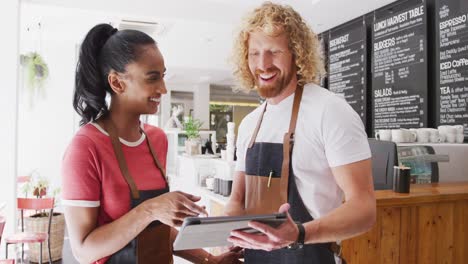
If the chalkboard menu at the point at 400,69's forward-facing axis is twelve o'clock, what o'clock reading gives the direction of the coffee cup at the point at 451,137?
The coffee cup is roughly at 10 o'clock from the chalkboard menu.

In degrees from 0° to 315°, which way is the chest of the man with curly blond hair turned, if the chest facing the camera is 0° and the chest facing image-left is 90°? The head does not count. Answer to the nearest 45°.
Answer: approximately 45°

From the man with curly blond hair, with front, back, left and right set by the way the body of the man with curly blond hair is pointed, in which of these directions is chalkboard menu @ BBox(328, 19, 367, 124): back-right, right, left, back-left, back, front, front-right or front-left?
back-right

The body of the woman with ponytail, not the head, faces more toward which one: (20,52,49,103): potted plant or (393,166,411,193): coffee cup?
the coffee cup
